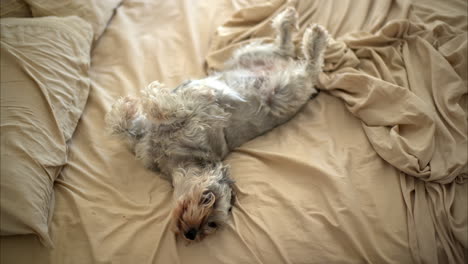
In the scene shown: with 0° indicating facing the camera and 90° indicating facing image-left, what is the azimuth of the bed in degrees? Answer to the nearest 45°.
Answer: approximately 270°
